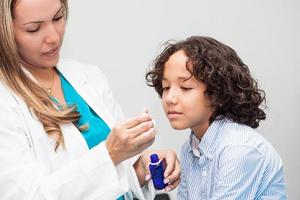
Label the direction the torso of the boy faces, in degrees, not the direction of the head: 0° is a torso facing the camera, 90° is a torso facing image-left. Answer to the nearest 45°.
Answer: approximately 45°

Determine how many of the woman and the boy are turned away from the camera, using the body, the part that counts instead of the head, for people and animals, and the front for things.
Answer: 0

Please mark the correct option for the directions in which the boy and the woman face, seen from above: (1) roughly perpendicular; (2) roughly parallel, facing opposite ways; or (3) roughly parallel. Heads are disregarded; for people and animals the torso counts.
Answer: roughly perpendicular

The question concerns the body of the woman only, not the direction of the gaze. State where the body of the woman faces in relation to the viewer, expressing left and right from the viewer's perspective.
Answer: facing the viewer and to the right of the viewer

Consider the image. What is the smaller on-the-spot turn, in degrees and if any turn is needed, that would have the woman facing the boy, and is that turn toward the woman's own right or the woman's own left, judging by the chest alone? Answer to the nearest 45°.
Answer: approximately 45° to the woman's own left

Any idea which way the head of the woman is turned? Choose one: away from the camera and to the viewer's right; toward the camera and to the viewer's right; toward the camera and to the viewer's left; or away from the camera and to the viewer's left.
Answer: toward the camera and to the viewer's right

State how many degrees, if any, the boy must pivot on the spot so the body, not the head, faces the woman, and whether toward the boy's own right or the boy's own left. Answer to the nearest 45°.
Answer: approximately 45° to the boy's own right
